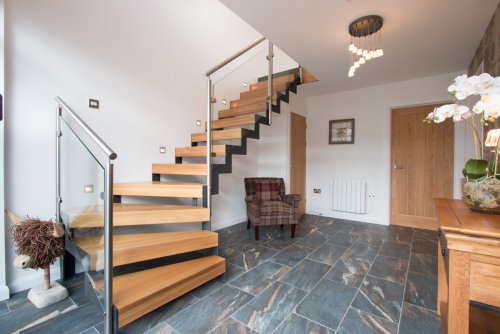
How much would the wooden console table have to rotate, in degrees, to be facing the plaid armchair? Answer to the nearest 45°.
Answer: approximately 45° to its right

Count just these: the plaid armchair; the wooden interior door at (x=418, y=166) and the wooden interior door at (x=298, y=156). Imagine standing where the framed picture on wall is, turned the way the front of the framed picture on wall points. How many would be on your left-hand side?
1

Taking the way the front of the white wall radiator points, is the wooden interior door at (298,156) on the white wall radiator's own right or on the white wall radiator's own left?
on the white wall radiator's own right

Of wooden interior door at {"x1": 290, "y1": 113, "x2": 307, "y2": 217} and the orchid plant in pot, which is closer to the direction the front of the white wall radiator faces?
the orchid plant in pot

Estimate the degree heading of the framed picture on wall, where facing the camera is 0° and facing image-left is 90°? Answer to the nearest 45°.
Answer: approximately 0°

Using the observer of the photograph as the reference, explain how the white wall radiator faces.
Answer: facing the viewer

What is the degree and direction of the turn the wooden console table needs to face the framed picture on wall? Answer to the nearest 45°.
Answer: approximately 45° to its right

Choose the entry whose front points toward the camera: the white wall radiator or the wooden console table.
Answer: the white wall radiator

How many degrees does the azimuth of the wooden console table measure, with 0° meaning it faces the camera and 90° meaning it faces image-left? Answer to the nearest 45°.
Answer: approximately 90°

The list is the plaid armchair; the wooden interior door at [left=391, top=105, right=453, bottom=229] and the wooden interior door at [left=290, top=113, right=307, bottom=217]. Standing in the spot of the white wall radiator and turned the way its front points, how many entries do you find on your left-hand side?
1

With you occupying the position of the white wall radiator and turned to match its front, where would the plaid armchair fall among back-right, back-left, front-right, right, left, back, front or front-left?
front-right

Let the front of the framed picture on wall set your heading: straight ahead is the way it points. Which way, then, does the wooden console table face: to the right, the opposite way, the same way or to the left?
to the right
